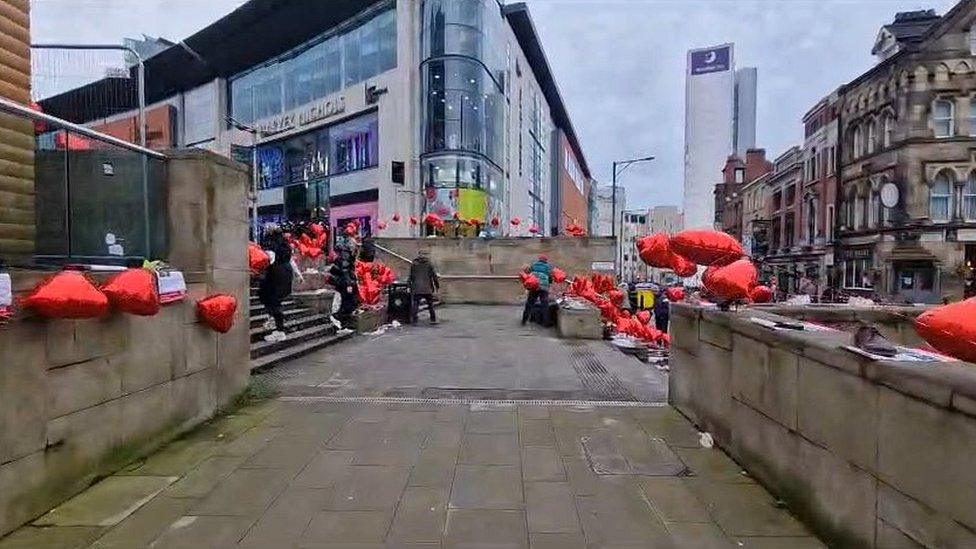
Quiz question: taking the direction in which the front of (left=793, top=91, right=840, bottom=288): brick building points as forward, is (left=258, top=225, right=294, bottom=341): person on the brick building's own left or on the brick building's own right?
on the brick building's own left

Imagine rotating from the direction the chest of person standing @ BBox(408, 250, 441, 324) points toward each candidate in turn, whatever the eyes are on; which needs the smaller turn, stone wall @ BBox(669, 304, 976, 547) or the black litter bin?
the black litter bin

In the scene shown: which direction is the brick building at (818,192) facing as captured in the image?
to the viewer's left

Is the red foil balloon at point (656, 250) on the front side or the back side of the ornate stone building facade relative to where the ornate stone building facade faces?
on the front side

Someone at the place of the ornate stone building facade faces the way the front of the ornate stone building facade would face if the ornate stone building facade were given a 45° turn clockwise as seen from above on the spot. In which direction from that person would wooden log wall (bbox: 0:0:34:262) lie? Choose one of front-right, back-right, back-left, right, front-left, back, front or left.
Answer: left

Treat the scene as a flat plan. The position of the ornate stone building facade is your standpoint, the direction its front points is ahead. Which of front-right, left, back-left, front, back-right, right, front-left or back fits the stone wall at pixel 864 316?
front-left

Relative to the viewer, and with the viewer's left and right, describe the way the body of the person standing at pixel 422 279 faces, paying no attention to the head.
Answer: facing away from the viewer

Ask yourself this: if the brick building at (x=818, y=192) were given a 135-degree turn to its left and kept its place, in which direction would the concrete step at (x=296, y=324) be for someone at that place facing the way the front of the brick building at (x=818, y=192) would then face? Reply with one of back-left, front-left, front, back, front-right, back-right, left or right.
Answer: front-right

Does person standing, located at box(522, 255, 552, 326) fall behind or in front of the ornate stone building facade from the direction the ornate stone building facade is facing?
in front

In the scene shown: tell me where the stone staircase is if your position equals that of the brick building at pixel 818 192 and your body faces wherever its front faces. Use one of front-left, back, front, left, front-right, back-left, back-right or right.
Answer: left

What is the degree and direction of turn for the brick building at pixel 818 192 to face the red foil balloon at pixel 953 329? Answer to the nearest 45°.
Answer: approximately 90° to its left

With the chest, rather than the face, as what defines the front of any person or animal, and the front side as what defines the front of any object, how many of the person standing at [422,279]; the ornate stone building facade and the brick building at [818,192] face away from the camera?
1

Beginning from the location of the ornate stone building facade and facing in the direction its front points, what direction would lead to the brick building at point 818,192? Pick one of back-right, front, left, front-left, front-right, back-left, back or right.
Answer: right

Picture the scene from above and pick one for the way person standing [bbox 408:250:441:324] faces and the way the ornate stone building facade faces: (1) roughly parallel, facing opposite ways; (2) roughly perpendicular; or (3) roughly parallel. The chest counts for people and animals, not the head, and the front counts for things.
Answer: roughly perpendicular

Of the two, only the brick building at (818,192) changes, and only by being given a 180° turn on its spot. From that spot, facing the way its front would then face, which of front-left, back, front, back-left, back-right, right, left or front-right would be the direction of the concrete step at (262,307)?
right

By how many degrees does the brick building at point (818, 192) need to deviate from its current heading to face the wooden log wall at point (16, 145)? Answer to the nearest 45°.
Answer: approximately 90° to its left
